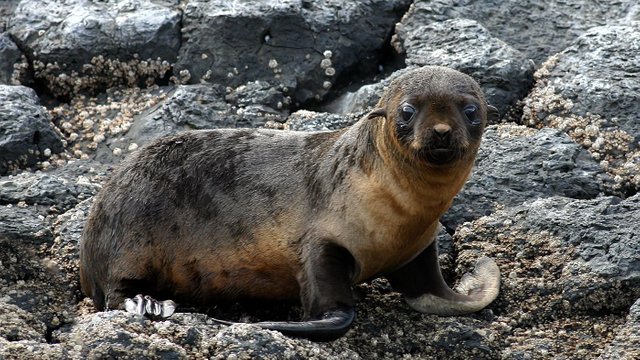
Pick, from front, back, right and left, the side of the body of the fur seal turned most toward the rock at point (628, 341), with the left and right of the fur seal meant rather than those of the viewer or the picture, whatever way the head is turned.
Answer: front

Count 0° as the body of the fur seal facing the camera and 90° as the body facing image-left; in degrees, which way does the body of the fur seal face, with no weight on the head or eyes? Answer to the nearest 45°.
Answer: approximately 315°

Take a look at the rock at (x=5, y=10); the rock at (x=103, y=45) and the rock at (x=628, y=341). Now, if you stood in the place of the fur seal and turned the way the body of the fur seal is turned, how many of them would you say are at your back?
2

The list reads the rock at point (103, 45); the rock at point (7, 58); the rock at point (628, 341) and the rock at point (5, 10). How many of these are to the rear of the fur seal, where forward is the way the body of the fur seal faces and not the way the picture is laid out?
3

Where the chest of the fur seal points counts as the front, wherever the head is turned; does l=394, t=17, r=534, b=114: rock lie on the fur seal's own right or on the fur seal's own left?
on the fur seal's own left

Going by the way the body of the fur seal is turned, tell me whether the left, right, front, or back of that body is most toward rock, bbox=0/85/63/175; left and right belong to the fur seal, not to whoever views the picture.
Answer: back

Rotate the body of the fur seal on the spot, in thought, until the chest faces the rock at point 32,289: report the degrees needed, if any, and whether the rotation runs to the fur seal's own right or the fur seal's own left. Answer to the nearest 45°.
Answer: approximately 135° to the fur seal's own right
